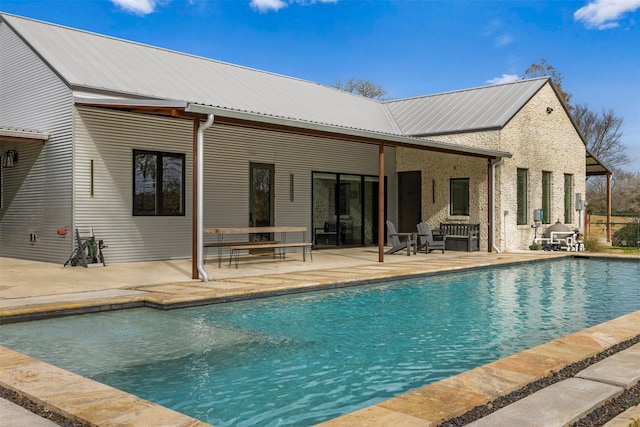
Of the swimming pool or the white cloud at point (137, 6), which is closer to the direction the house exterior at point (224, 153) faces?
the swimming pool

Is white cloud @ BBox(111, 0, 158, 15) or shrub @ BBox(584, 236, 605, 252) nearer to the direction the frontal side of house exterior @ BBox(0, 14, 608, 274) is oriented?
the shrub

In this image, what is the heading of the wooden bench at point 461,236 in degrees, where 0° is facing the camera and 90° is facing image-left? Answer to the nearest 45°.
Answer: approximately 45°

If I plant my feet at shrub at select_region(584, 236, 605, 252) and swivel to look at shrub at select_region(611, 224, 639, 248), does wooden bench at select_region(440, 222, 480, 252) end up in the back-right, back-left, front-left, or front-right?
back-left

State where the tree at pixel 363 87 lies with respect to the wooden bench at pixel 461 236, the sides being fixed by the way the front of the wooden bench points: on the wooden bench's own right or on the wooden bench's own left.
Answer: on the wooden bench's own right

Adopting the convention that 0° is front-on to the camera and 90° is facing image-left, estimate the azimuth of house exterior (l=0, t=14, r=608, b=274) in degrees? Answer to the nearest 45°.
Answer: approximately 315°

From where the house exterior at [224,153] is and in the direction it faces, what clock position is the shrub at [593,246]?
The shrub is roughly at 10 o'clock from the house exterior.
